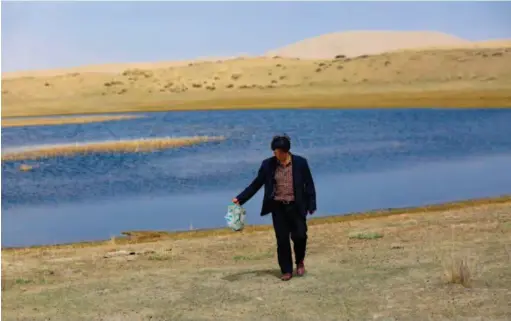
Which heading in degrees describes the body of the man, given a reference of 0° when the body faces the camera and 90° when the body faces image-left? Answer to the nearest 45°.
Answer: approximately 0°
